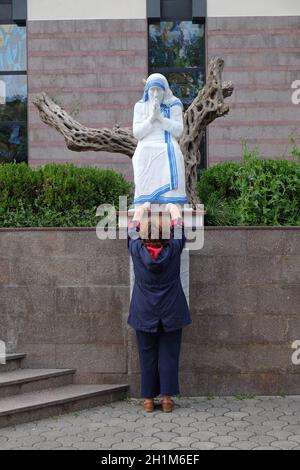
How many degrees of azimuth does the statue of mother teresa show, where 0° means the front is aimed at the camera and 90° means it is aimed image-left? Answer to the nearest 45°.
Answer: approximately 0°

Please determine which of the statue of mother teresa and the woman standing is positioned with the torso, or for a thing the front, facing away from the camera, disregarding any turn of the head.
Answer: the woman standing

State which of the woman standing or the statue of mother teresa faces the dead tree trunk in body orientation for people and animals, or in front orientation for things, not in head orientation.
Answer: the woman standing

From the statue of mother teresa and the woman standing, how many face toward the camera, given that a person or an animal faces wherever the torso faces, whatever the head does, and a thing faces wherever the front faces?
1

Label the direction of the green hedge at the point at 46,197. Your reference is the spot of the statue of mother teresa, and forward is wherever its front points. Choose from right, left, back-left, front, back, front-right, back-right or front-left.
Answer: back-right

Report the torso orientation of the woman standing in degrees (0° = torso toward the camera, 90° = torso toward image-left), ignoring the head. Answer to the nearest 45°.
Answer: approximately 180°

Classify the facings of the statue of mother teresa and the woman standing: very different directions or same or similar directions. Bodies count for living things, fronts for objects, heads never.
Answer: very different directions

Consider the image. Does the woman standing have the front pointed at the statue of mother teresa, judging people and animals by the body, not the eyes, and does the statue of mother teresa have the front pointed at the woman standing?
yes

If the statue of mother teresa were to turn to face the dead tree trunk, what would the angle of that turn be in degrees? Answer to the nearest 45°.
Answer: approximately 180°
